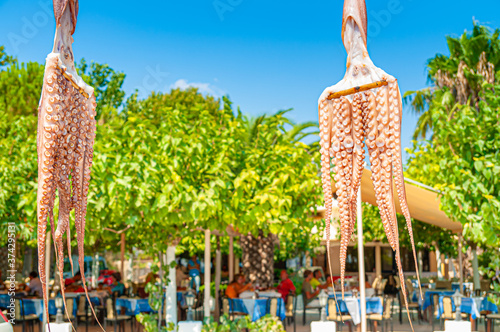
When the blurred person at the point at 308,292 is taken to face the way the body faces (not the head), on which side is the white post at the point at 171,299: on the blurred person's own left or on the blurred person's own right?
on the blurred person's own right

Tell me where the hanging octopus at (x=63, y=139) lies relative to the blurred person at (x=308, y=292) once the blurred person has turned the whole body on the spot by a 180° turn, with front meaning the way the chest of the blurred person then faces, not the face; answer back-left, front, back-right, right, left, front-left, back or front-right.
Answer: left

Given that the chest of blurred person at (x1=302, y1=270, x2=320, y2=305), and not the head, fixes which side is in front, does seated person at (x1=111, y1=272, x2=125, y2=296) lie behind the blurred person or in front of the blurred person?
behind
